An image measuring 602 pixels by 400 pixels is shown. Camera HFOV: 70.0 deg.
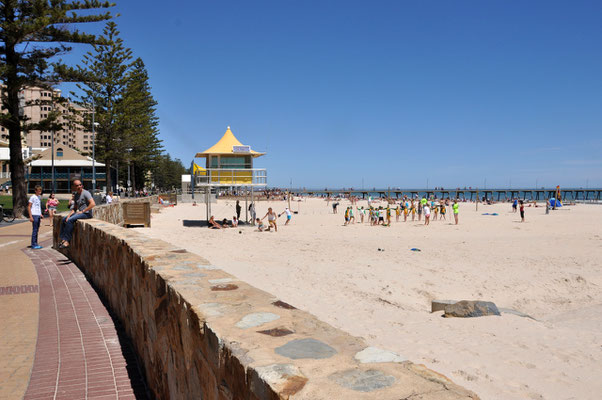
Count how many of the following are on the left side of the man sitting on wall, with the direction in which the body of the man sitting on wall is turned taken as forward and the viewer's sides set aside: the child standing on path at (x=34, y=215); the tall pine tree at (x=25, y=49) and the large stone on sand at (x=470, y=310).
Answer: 1

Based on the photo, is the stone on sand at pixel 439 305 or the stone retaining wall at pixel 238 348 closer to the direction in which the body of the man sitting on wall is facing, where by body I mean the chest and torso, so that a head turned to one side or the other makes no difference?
the stone retaining wall

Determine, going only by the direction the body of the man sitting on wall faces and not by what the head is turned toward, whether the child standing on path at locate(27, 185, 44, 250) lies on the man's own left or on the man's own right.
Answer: on the man's own right

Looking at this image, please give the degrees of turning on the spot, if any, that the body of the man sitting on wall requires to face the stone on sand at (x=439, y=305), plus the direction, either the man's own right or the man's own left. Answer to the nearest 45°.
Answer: approximately 90° to the man's own left

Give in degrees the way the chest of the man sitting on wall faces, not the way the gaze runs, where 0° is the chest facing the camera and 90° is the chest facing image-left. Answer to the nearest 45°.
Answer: approximately 45°

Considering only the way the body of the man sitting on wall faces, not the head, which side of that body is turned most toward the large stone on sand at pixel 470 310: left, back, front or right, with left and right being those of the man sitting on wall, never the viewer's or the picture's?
left

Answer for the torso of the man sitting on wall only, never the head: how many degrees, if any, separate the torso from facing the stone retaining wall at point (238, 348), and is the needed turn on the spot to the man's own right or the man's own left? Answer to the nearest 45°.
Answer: approximately 45° to the man's own left

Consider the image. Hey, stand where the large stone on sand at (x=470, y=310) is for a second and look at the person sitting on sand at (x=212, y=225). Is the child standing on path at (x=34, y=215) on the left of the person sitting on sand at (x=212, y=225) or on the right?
left

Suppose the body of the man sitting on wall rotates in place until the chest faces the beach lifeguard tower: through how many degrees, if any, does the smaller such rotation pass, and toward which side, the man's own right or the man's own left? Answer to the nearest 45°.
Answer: approximately 180°

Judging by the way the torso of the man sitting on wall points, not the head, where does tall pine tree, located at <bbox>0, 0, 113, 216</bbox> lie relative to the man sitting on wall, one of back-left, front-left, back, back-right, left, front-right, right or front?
back-right
